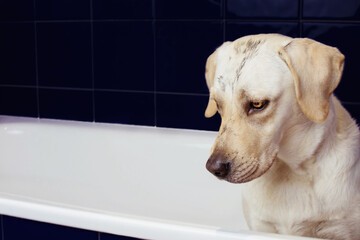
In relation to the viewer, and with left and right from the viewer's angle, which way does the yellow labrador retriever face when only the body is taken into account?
facing the viewer and to the left of the viewer
